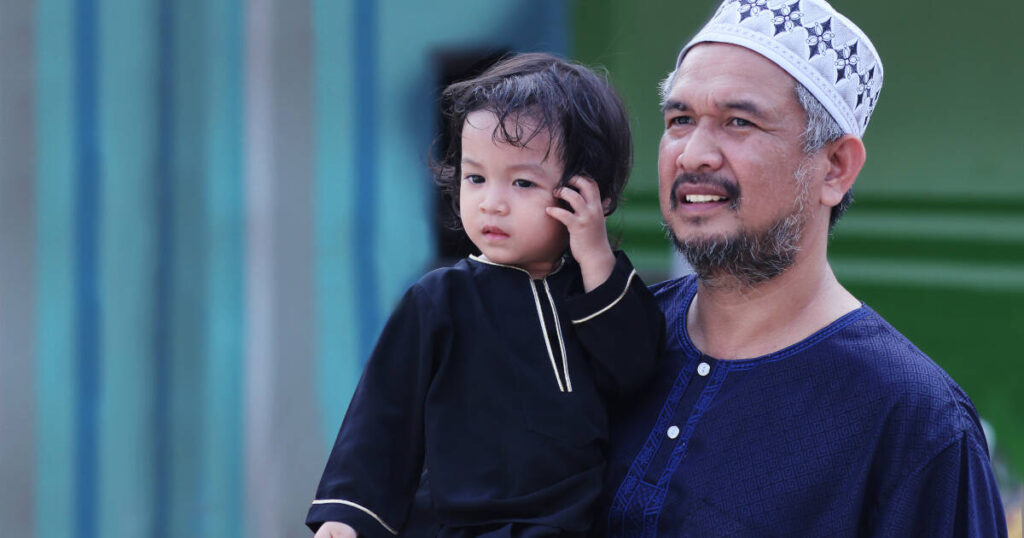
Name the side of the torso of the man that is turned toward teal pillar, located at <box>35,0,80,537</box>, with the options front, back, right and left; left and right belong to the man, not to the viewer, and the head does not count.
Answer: right

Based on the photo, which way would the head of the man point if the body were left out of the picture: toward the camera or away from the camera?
toward the camera

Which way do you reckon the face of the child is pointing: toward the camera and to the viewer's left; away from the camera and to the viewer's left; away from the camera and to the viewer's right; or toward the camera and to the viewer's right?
toward the camera and to the viewer's left

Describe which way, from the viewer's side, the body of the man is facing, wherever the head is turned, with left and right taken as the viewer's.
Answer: facing the viewer and to the left of the viewer

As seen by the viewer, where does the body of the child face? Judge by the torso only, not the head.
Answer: toward the camera

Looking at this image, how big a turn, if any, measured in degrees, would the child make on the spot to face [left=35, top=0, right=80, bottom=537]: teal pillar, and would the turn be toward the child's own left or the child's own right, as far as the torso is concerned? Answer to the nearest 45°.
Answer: approximately 135° to the child's own right
